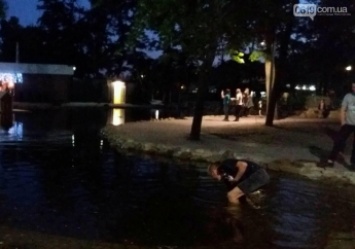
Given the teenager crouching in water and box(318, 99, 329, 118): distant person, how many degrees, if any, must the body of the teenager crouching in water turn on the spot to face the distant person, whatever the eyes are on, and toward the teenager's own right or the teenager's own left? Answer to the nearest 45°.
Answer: approximately 90° to the teenager's own right

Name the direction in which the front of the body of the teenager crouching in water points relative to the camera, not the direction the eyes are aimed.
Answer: to the viewer's left

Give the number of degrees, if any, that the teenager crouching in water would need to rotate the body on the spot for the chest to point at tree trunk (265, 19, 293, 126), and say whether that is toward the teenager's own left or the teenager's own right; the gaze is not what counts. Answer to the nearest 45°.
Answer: approximately 90° to the teenager's own right

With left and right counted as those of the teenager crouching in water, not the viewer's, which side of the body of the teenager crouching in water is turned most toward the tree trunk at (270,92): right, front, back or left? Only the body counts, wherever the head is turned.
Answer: right

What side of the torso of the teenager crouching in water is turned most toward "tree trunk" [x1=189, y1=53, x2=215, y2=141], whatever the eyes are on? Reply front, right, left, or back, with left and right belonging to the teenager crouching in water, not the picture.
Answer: right
